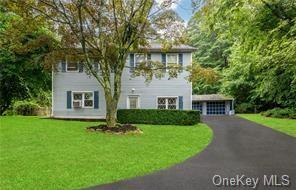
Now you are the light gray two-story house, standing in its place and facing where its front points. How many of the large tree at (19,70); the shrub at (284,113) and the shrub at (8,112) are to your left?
1

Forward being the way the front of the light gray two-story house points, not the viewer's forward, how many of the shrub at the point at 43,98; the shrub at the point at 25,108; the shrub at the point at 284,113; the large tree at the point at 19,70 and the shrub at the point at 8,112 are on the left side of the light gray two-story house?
1

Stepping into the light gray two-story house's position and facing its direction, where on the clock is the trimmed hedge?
The trimmed hedge is roughly at 11 o'clock from the light gray two-story house.

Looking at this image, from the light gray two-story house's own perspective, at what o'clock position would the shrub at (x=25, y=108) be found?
The shrub is roughly at 4 o'clock from the light gray two-story house.

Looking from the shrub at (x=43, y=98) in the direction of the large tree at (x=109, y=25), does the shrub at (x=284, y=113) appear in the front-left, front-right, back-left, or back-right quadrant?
front-left

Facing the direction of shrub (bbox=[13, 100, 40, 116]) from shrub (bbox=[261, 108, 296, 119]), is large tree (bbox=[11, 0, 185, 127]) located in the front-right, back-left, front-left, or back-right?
front-left

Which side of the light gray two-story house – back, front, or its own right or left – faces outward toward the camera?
front

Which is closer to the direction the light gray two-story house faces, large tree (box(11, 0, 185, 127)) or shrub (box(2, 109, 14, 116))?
the large tree

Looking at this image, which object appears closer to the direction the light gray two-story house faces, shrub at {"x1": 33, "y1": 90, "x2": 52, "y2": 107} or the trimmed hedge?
the trimmed hedge

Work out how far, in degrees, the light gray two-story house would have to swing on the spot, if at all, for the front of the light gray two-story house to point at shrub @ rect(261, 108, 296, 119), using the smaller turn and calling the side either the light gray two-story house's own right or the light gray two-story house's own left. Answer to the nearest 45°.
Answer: approximately 90° to the light gray two-story house's own left

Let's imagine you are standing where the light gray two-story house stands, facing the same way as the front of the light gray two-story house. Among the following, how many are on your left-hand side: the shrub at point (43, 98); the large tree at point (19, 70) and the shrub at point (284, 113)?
1

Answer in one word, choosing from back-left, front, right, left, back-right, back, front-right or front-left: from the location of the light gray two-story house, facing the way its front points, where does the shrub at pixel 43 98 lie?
back-right

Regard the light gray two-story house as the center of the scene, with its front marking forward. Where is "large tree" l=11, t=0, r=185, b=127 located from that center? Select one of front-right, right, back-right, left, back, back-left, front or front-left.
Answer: front

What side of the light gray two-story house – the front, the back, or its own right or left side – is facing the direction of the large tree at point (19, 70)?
right

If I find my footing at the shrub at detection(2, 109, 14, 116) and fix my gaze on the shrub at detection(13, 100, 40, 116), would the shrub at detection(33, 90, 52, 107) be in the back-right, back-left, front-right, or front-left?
front-left

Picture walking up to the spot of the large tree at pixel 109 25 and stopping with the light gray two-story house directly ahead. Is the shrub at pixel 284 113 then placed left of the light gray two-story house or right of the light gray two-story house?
right
